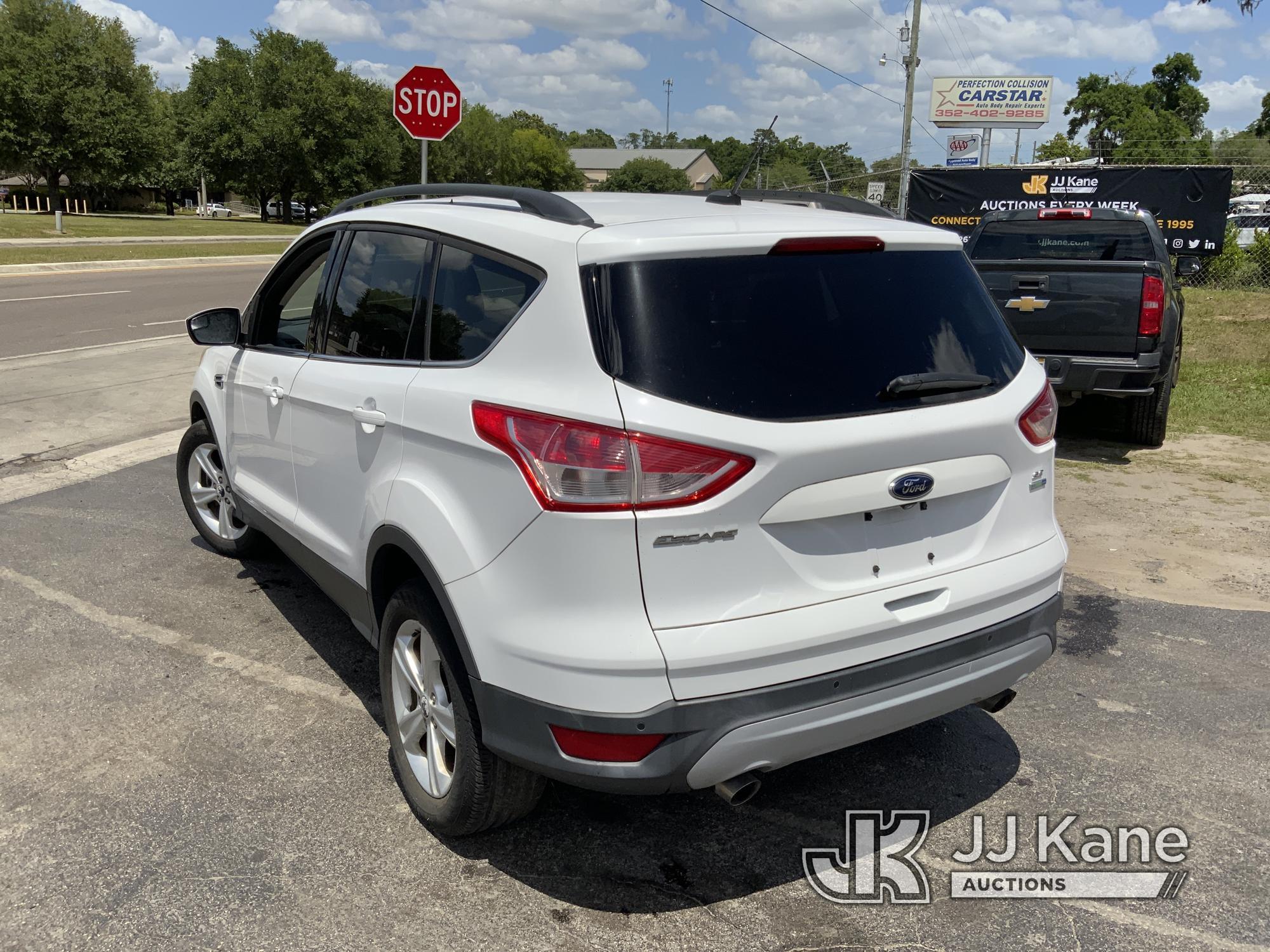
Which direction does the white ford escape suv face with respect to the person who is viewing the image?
facing away from the viewer and to the left of the viewer

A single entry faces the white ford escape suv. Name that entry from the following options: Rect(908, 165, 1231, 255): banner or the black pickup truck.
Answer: the banner

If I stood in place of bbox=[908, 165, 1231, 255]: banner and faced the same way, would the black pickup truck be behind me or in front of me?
in front

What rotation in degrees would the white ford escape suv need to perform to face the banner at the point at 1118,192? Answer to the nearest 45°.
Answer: approximately 90° to its right

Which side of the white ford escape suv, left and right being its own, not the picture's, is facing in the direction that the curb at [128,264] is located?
front

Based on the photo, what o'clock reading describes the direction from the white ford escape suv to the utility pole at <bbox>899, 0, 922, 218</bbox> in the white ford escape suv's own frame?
The utility pole is roughly at 2 o'clock from the white ford escape suv.

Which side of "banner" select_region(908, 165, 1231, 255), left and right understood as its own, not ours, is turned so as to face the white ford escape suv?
front

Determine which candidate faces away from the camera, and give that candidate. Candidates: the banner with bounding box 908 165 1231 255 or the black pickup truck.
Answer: the black pickup truck

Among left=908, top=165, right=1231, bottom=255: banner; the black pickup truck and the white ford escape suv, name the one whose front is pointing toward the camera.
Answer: the banner

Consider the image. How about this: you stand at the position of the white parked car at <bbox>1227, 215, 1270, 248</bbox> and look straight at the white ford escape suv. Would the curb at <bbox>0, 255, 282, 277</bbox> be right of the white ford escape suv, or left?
right

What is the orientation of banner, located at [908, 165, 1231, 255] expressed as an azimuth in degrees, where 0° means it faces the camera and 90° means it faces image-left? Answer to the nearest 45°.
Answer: approximately 0°

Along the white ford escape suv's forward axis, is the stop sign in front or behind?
in front

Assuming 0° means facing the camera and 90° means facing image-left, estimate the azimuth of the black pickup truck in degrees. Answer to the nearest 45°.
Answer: approximately 180°

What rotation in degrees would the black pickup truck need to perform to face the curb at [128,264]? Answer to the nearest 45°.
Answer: approximately 45° to its left

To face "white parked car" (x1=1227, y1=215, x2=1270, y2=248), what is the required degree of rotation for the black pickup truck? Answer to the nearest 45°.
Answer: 0° — it already faces it

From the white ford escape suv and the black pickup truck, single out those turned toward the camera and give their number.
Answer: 0
